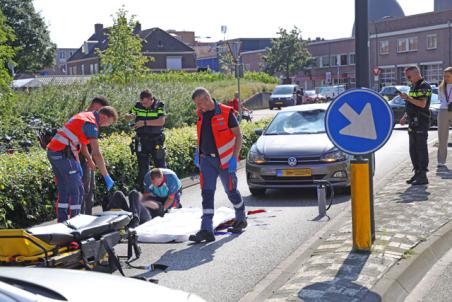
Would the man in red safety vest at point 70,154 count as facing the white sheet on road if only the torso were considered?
yes

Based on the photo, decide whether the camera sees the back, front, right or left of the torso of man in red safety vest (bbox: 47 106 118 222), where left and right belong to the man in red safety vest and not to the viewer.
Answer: right

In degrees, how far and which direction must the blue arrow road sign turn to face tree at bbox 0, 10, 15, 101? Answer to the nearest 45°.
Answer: approximately 135° to its right

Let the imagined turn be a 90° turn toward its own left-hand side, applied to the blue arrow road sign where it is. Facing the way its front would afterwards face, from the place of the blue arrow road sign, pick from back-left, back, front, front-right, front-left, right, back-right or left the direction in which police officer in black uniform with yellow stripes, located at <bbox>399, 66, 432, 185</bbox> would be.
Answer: left

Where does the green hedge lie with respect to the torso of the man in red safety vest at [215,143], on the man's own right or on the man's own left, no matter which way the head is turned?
on the man's own right
